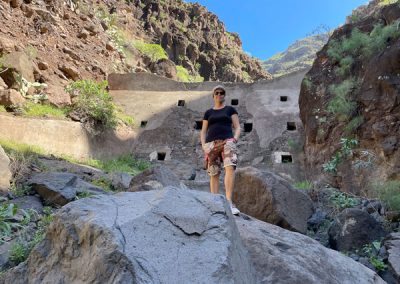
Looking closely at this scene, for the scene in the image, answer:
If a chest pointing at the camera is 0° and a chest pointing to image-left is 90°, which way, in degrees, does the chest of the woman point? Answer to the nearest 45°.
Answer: approximately 0°

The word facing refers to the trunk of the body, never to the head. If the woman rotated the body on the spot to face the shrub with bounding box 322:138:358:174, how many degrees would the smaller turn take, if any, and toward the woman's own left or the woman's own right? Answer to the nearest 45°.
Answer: approximately 135° to the woman's own left

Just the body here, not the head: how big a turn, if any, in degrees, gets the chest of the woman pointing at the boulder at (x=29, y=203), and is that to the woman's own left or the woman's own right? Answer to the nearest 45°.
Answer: approximately 90° to the woman's own right

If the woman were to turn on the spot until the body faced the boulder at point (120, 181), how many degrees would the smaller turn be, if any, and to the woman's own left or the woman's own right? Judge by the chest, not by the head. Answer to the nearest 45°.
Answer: approximately 135° to the woman's own right

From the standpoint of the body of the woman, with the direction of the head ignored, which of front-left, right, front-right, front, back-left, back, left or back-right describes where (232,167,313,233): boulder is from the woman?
back-left

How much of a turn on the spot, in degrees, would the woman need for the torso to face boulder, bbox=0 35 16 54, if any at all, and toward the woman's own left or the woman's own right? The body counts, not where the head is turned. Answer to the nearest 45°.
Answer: approximately 135° to the woman's own right
